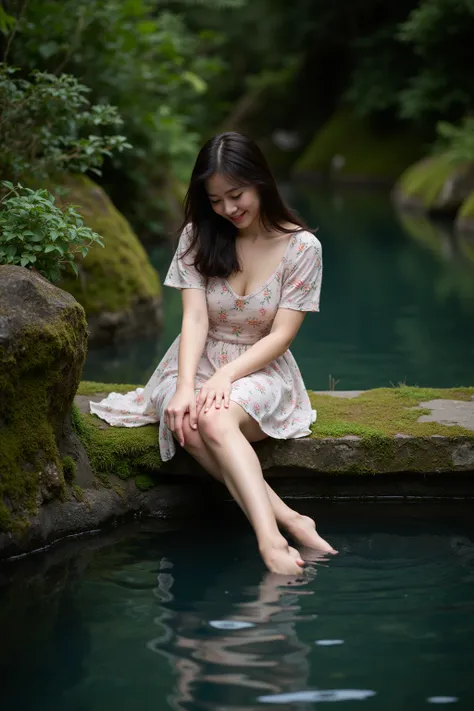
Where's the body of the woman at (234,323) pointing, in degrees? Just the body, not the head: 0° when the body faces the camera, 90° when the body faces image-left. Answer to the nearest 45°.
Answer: approximately 0°

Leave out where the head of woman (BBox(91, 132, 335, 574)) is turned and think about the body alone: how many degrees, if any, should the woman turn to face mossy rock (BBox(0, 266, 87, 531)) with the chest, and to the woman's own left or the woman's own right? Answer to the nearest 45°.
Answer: approximately 45° to the woman's own right

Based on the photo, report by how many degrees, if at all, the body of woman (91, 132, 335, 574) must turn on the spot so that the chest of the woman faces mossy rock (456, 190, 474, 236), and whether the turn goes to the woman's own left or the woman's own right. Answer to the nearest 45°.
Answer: approximately 180°

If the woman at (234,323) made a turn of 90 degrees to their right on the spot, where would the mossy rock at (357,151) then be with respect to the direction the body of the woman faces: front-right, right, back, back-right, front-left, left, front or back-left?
right
